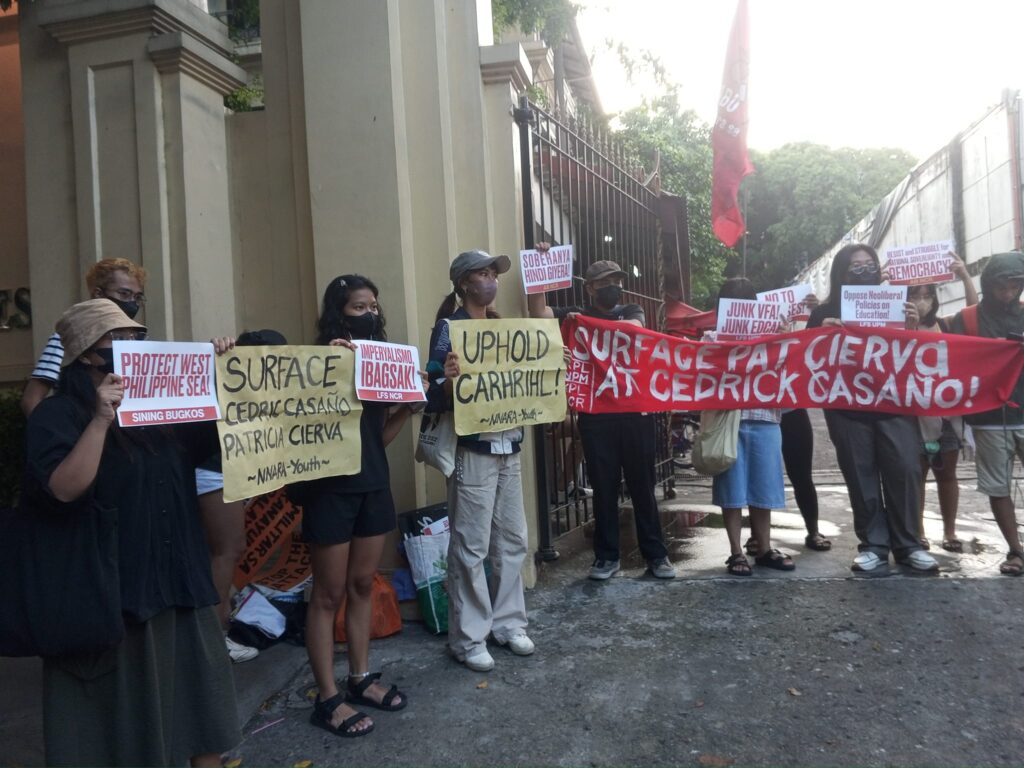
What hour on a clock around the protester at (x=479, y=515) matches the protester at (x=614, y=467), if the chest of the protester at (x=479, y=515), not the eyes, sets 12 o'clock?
the protester at (x=614, y=467) is roughly at 9 o'clock from the protester at (x=479, y=515).

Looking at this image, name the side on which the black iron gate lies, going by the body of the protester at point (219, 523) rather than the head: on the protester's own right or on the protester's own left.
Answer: on the protester's own left

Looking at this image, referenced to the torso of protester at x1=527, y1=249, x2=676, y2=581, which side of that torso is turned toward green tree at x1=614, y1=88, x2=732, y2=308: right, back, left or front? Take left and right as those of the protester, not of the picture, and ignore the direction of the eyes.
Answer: back

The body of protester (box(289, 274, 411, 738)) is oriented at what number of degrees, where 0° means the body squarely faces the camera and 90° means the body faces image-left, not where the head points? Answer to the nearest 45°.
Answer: approximately 315°

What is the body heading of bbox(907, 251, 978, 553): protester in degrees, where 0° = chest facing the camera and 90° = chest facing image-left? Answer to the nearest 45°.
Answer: approximately 0°

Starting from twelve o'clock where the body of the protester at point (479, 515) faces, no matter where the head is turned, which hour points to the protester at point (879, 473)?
the protester at point (879, 473) is roughly at 10 o'clock from the protester at point (479, 515).
